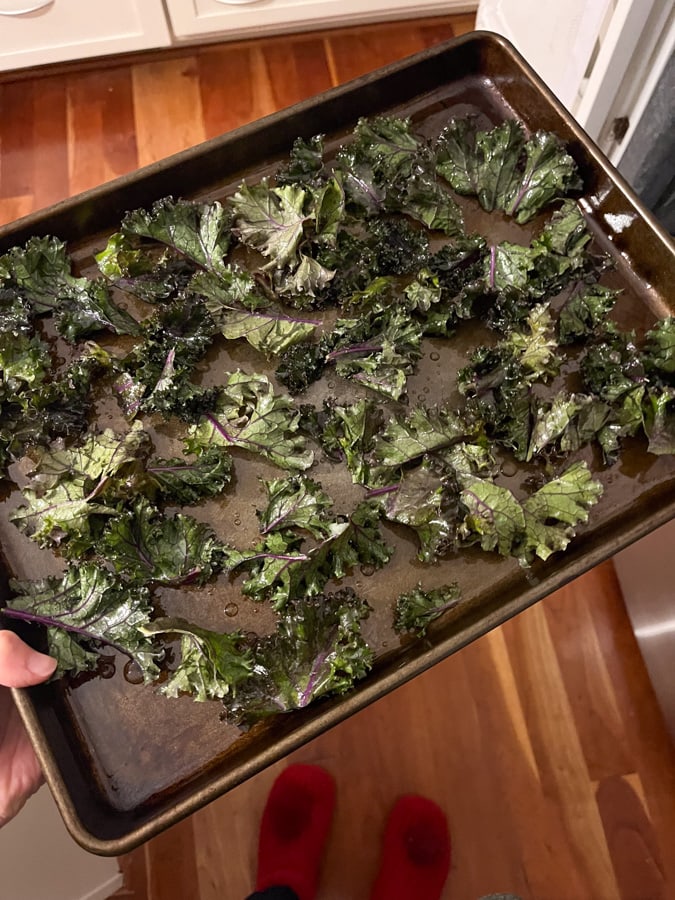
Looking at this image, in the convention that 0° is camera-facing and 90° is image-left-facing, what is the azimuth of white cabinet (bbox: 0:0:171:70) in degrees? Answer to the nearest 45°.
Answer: approximately 0°
